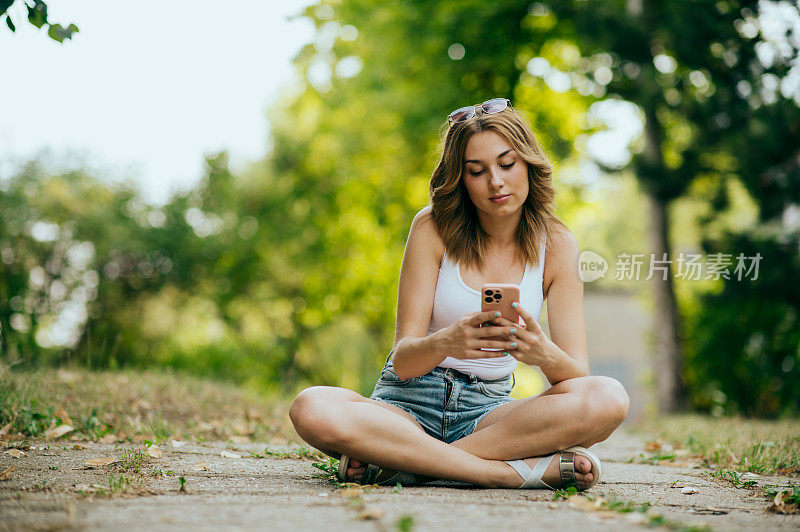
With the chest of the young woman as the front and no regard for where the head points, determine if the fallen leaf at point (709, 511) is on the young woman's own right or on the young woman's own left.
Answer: on the young woman's own left

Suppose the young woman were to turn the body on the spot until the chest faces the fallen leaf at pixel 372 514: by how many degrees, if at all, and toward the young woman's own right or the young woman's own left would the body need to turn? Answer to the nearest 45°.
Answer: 0° — they already face it

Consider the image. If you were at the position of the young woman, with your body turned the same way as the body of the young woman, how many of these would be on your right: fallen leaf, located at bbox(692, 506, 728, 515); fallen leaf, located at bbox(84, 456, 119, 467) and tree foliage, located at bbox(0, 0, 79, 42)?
2

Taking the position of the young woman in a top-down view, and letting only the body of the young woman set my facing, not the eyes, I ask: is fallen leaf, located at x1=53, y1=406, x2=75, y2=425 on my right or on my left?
on my right

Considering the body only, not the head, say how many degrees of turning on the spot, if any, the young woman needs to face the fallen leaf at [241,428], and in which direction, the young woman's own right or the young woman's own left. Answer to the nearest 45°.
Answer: approximately 135° to the young woman's own right

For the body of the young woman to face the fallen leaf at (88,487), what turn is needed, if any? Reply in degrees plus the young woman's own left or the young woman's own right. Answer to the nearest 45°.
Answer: approximately 45° to the young woman's own right

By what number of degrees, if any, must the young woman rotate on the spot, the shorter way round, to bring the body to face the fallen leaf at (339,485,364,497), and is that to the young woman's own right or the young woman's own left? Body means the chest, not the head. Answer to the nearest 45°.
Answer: approximately 45° to the young woman's own right

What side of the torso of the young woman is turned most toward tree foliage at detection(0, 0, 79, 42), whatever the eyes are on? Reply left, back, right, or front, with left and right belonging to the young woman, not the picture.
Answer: right

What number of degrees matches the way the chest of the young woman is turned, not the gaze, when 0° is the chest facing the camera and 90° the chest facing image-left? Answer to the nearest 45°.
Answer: approximately 0°

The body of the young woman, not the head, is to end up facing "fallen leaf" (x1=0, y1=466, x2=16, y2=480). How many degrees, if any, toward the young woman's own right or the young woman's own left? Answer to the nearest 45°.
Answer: approximately 90° to the young woman's own right
